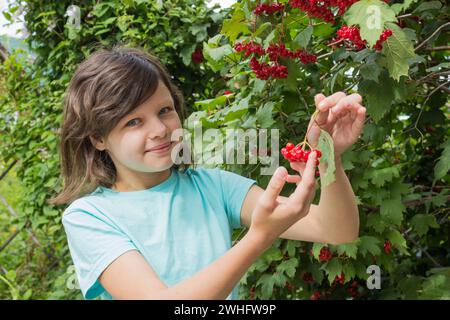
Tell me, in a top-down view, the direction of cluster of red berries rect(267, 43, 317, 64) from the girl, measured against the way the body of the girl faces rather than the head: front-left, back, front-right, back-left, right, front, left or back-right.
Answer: left

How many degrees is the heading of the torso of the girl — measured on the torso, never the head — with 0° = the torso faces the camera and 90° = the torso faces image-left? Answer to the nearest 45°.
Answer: approximately 315°

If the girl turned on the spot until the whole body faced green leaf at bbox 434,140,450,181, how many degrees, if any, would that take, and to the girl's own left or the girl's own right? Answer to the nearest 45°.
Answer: approximately 90° to the girl's own left

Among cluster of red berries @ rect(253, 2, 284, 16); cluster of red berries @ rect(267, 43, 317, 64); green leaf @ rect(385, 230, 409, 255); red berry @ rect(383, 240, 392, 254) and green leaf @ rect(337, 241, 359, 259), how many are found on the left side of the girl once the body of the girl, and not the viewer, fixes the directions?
5

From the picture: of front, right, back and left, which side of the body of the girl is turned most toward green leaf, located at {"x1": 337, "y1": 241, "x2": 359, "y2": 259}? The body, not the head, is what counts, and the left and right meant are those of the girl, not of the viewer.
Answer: left

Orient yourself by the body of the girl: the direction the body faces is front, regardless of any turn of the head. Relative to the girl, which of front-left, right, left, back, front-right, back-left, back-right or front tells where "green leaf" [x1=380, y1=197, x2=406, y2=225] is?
left

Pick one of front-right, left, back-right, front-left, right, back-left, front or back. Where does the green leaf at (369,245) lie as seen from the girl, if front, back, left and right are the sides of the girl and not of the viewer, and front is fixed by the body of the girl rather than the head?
left

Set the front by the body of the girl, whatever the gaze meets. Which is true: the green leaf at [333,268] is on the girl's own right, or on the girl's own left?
on the girl's own left

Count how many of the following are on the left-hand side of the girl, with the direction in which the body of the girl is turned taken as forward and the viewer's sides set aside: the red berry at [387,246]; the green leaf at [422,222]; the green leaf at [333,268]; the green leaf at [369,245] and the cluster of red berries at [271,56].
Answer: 5

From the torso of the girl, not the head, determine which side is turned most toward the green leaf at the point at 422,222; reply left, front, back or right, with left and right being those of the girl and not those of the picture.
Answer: left

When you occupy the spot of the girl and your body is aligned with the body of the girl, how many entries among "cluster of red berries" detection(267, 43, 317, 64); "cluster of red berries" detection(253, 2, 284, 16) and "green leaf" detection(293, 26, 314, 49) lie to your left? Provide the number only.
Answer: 3
